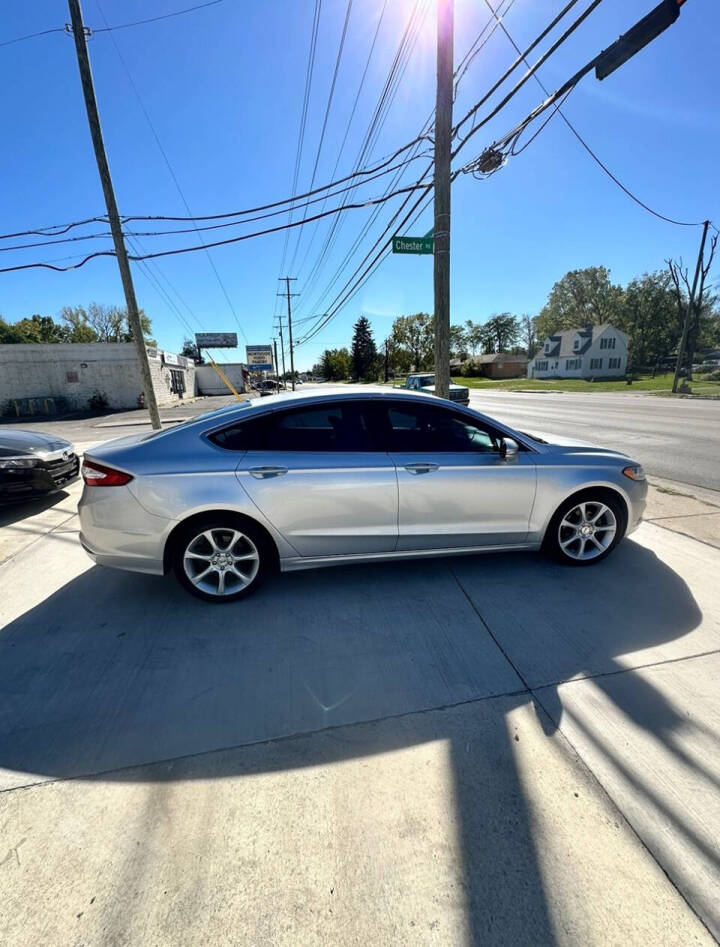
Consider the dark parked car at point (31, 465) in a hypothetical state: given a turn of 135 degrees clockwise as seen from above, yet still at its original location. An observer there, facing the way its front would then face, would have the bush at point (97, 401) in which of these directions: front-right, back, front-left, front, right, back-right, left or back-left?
right

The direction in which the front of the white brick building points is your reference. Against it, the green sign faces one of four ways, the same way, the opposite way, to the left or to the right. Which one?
to the right

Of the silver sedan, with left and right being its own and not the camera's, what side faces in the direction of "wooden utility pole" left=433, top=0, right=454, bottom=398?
left

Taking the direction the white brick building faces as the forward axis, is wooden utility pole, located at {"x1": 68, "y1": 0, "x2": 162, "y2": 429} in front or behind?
in front

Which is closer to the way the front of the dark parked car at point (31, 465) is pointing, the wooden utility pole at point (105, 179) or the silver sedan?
the silver sedan

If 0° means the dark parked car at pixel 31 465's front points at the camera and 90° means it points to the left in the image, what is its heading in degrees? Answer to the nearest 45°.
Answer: approximately 315°

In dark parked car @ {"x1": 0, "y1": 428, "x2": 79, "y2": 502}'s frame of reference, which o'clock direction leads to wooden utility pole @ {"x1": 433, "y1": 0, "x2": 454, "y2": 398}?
The wooden utility pole is roughly at 11 o'clock from the dark parked car.

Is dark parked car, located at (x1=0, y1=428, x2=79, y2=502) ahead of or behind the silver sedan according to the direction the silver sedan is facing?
behind

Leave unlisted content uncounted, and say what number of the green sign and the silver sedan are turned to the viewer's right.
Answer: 1

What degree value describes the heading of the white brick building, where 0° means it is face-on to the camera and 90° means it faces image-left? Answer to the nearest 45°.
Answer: approximately 315°

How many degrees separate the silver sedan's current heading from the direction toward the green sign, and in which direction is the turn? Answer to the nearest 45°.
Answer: approximately 90° to its left

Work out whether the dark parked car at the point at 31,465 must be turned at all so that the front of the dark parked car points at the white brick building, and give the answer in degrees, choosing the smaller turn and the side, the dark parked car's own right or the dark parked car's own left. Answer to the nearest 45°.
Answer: approximately 135° to the dark parked car's own left

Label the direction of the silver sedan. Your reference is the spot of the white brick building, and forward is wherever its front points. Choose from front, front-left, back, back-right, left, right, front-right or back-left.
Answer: front-right

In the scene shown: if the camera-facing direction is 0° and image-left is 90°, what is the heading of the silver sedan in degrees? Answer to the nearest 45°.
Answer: approximately 270°

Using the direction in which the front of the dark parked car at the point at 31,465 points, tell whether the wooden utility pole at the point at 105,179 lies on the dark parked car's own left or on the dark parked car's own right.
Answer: on the dark parked car's own left

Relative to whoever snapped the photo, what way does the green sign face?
facing the viewer
